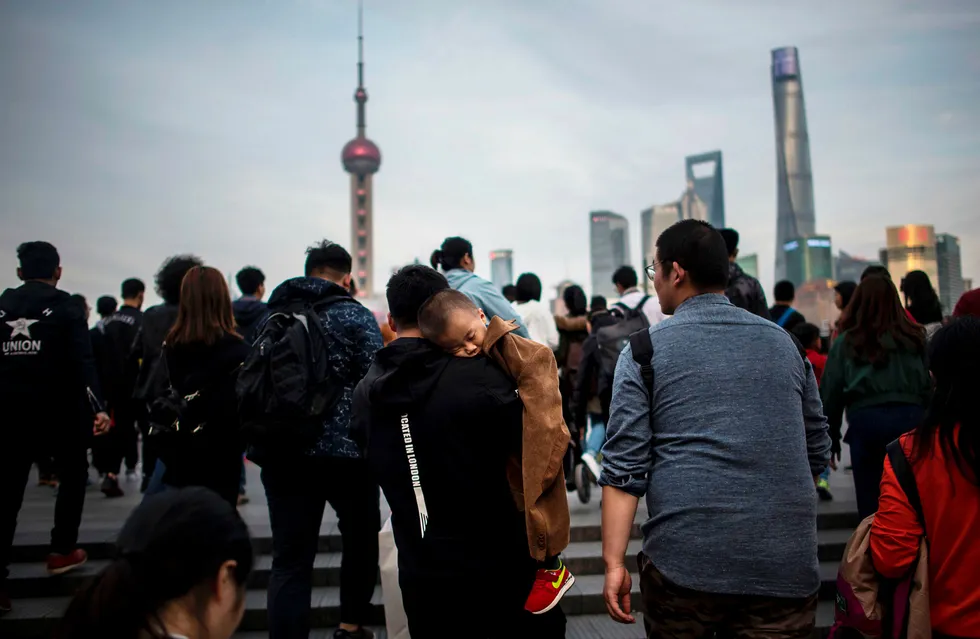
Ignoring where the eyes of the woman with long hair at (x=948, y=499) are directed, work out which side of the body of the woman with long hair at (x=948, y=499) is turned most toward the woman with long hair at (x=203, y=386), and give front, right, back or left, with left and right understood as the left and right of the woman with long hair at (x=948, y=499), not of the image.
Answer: left

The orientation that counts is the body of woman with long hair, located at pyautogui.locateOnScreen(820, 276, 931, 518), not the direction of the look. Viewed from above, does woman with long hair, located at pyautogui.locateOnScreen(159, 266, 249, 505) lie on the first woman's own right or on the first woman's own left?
on the first woman's own left

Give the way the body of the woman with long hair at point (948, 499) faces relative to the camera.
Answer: away from the camera

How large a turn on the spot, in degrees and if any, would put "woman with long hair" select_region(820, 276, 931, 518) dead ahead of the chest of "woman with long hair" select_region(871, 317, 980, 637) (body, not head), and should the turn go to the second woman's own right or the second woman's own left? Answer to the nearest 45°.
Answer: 0° — they already face them

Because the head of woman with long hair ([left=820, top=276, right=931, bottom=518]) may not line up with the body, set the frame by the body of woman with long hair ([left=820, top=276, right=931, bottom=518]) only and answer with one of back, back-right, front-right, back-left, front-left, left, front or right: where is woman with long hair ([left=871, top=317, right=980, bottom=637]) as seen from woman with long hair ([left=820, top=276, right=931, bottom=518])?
back

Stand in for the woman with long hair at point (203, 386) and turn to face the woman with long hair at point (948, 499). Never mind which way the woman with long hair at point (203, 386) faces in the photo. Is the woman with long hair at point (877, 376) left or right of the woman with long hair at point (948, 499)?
left

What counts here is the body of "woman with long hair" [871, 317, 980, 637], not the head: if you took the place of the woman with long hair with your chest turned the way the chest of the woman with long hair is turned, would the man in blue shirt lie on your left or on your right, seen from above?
on your left

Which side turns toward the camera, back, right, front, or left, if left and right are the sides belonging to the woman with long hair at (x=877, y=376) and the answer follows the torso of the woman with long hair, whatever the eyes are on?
back
